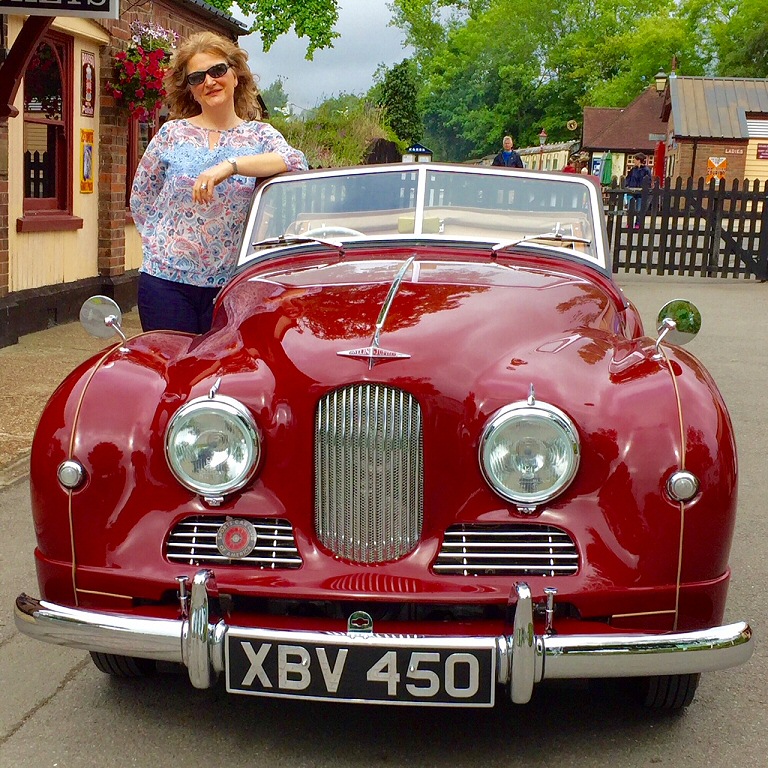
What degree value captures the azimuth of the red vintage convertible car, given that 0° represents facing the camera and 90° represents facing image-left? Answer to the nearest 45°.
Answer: approximately 0°

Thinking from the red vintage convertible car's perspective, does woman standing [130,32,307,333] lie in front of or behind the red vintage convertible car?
behind

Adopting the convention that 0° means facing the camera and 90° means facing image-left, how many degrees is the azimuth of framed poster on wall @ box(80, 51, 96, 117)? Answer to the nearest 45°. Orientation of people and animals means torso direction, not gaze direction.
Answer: approximately 315°

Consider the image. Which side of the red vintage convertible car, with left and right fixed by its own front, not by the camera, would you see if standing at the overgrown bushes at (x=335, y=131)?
back

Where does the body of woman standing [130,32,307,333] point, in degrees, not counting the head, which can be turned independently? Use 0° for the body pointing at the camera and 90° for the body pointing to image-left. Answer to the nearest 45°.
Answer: approximately 0°

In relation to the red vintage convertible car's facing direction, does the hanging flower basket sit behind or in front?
behind

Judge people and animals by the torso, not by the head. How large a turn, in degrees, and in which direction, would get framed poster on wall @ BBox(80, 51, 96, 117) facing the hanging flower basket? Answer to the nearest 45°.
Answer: approximately 90° to its left

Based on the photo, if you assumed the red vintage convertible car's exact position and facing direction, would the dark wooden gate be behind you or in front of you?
behind

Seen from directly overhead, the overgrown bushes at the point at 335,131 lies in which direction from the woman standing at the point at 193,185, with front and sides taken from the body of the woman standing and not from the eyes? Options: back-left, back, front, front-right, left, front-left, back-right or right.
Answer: back
